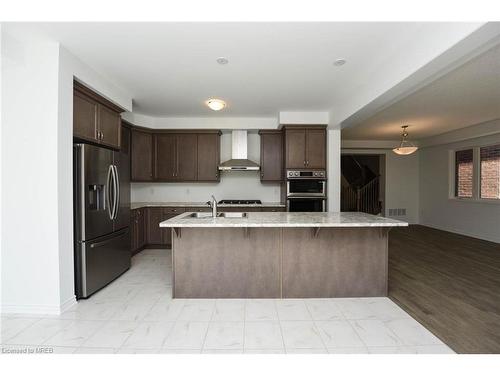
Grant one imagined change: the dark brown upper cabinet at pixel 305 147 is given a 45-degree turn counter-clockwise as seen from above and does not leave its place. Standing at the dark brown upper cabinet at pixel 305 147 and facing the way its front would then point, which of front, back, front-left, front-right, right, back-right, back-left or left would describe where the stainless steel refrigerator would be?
right

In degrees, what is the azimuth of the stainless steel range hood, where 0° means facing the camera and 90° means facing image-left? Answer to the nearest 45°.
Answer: approximately 0°

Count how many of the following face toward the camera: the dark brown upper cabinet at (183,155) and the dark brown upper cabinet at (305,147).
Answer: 2

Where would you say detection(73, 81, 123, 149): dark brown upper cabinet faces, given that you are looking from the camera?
facing the viewer and to the right of the viewer

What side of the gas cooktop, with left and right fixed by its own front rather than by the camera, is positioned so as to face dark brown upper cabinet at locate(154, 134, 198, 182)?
right

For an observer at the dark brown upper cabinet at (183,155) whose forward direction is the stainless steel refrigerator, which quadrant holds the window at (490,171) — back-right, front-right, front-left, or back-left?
back-left

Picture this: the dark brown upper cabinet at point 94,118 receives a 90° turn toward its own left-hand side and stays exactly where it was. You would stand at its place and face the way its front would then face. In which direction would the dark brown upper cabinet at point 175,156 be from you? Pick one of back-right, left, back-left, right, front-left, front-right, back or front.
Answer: front

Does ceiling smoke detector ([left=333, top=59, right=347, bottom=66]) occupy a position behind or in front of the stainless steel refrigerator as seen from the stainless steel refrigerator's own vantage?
in front

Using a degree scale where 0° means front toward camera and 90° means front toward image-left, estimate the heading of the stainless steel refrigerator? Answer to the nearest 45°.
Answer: approximately 315°

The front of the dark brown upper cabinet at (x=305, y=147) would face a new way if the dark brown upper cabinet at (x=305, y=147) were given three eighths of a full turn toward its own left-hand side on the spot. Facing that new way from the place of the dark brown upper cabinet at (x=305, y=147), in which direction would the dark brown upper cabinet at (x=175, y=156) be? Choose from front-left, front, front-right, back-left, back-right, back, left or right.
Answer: back-left

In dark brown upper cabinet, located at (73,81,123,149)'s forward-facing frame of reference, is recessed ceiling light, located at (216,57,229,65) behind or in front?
in front
